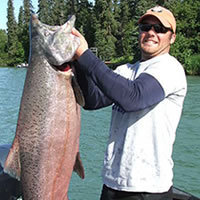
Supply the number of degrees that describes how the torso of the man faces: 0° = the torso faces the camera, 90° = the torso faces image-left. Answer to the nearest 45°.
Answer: approximately 45°
